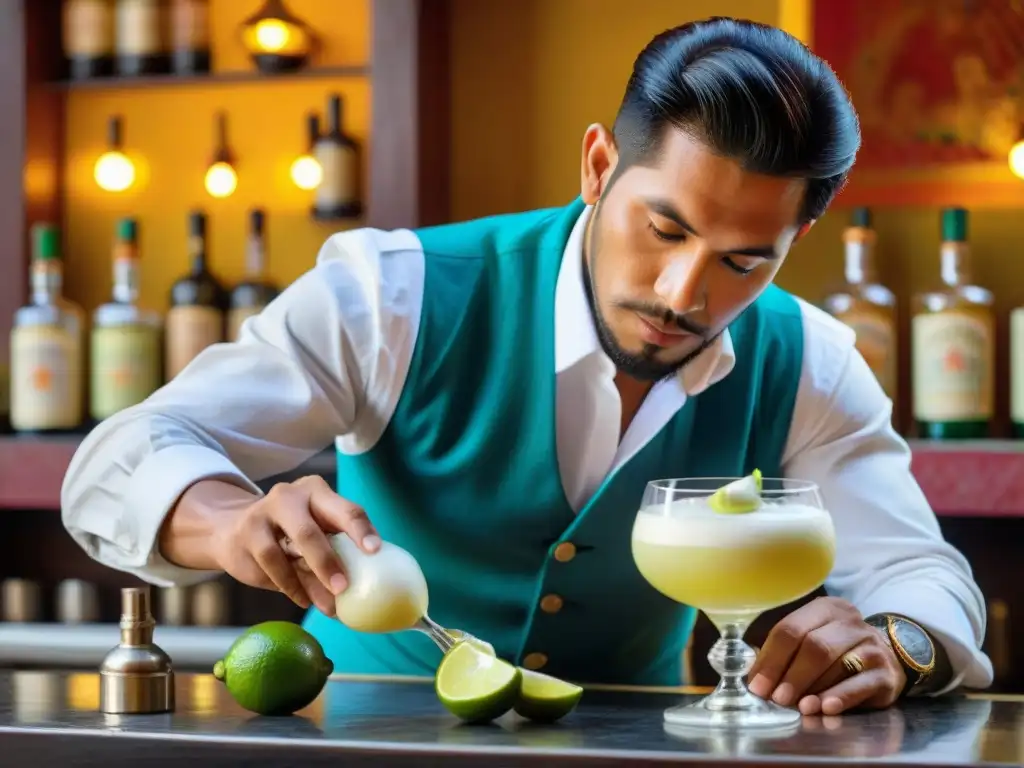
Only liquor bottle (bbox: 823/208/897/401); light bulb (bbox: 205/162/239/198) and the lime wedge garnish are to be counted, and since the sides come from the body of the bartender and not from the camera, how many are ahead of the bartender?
1

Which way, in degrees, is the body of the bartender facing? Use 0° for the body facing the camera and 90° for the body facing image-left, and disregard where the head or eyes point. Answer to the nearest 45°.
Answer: approximately 0°

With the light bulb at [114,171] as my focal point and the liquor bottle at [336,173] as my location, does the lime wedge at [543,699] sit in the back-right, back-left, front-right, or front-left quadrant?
back-left

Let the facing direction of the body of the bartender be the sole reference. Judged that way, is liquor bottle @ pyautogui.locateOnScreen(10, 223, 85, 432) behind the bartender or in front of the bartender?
behind

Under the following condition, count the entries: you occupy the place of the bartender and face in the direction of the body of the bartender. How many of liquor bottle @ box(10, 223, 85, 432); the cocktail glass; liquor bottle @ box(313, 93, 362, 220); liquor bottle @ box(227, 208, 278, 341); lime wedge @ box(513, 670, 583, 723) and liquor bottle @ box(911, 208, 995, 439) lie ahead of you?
2

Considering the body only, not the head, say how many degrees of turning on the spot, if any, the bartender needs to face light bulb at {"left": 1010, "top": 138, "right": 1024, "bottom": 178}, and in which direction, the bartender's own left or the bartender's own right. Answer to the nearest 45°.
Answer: approximately 135° to the bartender's own left

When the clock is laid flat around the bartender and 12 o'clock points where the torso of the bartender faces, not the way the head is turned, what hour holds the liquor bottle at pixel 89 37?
The liquor bottle is roughly at 5 o'clock from the bartender.

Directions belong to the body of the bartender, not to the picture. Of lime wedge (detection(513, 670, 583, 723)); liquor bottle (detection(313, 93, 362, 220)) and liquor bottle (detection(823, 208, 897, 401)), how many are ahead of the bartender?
1

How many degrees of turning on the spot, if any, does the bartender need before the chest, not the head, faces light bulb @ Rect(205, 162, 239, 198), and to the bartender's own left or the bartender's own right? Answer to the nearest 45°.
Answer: approximately 135° to the bartender's own right

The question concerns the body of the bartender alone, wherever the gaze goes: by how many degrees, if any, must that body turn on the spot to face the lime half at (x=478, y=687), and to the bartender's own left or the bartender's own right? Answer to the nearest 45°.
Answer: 0° — they already face it

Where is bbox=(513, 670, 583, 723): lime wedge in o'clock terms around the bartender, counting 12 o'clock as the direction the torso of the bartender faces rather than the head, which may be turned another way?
The lime wedge is roughly at 12 o'clock from the bartender.

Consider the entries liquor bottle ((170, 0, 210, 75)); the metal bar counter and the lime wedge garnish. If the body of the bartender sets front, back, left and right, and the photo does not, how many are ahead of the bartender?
2

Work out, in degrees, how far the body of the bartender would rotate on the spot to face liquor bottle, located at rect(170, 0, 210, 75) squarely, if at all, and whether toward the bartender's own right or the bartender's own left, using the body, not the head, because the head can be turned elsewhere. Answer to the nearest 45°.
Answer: approximately 135° to the bartender's own right

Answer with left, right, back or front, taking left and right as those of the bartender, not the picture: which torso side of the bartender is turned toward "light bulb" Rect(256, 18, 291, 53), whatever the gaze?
back

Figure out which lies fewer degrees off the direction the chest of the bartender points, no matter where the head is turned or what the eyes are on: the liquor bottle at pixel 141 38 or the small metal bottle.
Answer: the small metal bottle
